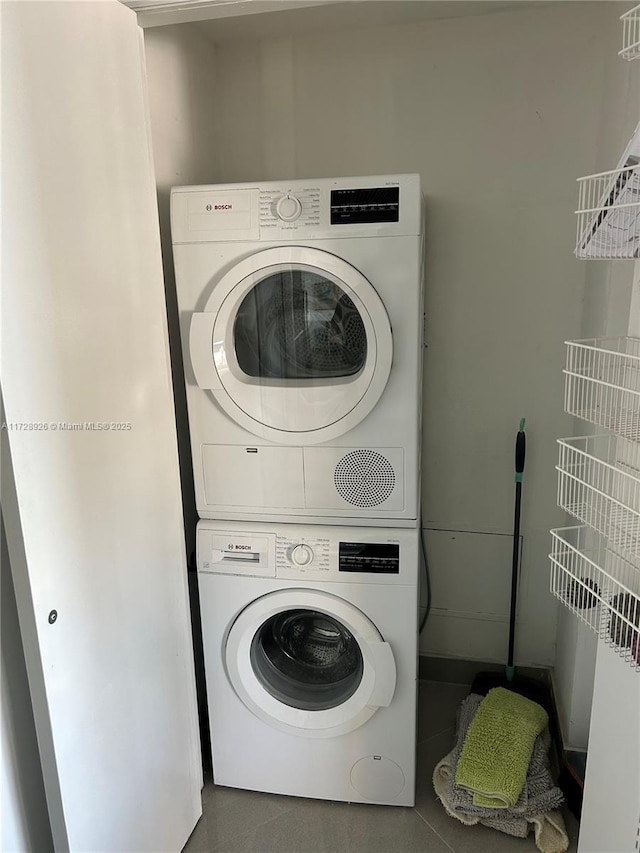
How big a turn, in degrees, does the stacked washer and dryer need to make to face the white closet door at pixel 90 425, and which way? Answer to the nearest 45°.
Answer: approximately 45° to its right

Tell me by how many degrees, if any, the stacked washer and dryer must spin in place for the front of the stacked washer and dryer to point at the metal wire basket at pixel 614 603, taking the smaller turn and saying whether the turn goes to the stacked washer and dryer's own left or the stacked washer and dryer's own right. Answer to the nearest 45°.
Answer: approximately 45° to the stacked washer and dryer's own left

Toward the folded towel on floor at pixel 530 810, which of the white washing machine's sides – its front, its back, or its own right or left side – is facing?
left

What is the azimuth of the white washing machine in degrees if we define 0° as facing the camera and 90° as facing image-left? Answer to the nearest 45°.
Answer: approximately 0°

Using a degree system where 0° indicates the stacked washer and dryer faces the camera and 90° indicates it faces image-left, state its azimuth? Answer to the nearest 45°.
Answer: approximately 0°
